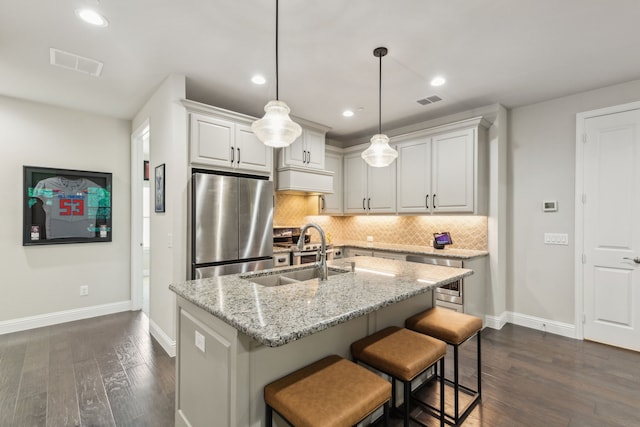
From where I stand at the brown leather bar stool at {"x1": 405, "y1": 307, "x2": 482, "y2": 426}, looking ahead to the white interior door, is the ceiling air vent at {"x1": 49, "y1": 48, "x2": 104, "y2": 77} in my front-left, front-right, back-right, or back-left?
back-left

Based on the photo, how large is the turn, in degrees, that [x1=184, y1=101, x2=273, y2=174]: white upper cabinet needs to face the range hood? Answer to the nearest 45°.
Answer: approximately 90° to its left

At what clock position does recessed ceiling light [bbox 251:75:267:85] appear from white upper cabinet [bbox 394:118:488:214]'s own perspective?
The recessed ceiling light is roughly at 12 o'clock from the white upper cabinet.

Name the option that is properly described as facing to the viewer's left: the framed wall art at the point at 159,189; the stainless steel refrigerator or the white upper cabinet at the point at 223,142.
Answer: the framed wall art

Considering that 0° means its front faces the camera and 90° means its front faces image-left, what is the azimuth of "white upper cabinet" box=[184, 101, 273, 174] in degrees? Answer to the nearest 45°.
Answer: approximately 315°

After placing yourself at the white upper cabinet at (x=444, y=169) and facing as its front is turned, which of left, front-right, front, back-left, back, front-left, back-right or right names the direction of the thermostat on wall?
back-left

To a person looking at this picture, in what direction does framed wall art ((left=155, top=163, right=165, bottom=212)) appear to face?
facing to the left of the viewer

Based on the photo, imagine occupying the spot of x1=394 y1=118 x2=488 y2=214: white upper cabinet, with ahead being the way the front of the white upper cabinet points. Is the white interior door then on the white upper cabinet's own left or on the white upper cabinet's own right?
on the white upper cabinet's own left

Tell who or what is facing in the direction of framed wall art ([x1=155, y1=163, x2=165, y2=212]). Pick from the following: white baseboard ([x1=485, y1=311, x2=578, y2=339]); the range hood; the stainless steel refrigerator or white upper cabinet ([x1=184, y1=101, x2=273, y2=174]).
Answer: the white baseboard

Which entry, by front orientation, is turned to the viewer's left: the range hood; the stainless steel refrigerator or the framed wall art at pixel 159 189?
the framed wall art
